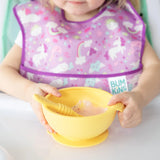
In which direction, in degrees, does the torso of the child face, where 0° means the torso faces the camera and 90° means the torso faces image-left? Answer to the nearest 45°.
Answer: approximately 0°
